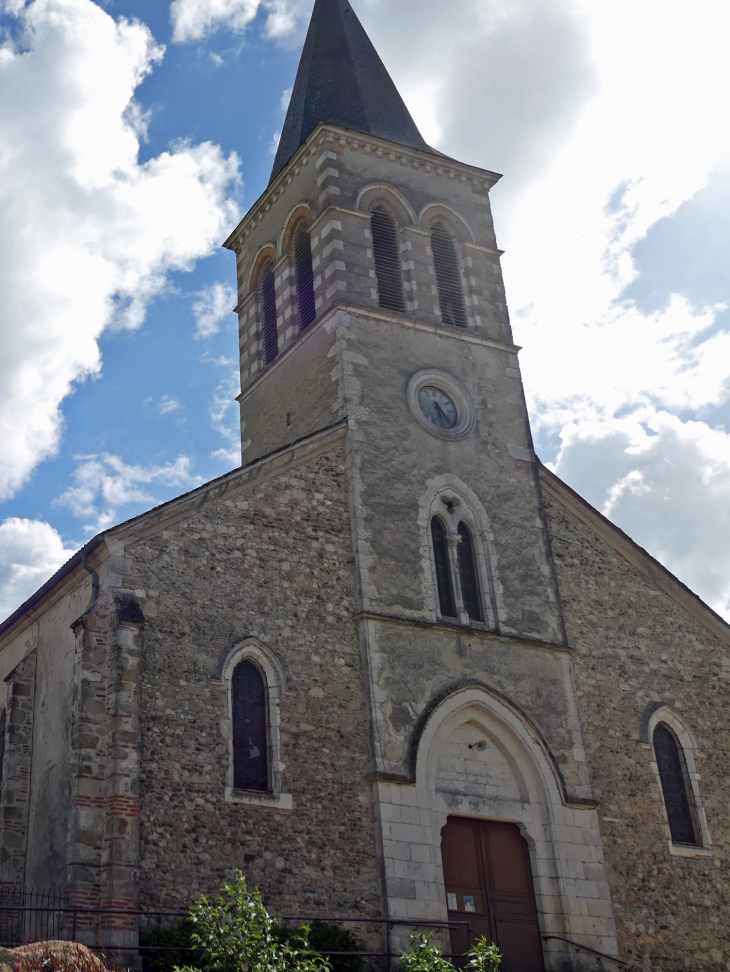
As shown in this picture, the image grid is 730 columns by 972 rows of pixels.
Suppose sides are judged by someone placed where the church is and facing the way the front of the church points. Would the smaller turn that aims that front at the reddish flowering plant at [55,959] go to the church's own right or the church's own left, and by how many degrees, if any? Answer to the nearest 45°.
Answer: approximately 90° to the church's own right

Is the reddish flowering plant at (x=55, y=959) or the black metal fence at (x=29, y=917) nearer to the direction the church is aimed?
the reddish flowering plant

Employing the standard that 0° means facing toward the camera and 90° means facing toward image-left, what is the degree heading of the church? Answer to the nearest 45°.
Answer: approximately 315°

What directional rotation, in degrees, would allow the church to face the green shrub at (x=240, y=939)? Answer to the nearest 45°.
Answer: approximately 45° to its right

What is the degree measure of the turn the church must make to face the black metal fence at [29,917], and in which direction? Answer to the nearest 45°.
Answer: approximately 45° to its right

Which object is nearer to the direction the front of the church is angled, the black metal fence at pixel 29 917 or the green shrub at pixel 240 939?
the green shrub
